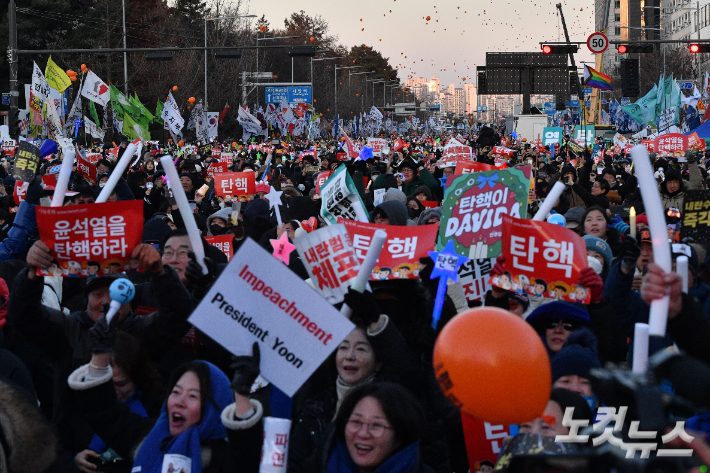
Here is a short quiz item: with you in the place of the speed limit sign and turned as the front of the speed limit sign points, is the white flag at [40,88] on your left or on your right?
on your right

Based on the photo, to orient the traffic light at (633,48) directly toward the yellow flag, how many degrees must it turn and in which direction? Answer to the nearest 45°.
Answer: approximately 90° to its right

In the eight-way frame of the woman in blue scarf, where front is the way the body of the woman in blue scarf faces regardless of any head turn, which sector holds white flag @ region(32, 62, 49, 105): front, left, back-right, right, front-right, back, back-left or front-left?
back-right

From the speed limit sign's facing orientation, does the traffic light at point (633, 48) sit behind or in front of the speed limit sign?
behind

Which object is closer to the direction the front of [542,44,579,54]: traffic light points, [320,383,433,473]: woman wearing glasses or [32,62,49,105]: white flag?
the woman wearing glasses

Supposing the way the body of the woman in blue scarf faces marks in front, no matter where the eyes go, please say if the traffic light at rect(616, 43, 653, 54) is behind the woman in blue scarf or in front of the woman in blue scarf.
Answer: behind
